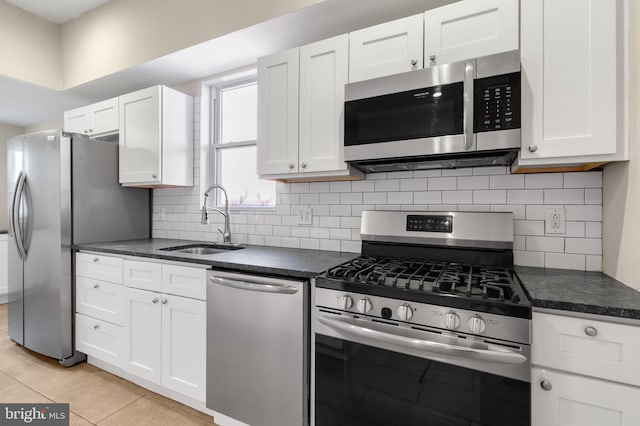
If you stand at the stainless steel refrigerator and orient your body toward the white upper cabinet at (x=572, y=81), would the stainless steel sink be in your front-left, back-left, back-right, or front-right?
front-left

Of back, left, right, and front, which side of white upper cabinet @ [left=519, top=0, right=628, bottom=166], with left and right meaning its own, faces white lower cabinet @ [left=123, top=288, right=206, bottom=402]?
right

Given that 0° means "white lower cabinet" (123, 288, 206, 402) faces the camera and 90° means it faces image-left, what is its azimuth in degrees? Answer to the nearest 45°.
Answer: approximately 45°

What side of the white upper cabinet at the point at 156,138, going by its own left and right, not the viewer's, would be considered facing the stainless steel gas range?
left

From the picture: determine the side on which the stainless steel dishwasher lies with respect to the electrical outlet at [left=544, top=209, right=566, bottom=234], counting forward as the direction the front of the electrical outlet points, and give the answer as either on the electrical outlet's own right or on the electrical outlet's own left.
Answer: on the electrical outlet's own right

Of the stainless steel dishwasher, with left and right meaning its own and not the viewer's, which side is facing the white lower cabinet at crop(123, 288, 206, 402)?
right

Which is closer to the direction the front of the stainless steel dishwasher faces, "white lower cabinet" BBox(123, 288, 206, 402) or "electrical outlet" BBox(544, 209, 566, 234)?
the white lower cabinet

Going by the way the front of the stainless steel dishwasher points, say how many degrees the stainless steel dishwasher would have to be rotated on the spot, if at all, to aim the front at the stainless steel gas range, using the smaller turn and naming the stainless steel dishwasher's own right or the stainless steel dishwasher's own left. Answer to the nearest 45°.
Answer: approximately 90° to the stainless steel dishwasher's own left

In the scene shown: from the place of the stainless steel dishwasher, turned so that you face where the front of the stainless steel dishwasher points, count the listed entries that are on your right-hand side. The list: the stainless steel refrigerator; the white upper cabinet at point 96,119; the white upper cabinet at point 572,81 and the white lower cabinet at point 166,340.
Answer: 3

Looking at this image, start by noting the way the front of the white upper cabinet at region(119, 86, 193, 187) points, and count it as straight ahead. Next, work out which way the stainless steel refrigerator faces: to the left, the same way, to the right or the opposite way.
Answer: the same way

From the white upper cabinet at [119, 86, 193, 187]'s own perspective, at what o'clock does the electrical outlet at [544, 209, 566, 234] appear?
The electrical outlet is roughly at 9 o'clock from the white upper cabinet.

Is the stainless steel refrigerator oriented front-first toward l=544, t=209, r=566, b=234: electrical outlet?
no

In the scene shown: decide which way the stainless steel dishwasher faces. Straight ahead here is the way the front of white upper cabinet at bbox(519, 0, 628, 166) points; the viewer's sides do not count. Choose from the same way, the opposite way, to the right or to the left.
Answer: the same way

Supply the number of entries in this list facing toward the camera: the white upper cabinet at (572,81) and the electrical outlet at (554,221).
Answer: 2

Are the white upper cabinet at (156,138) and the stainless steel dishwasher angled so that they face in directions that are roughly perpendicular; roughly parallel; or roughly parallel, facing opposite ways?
roughly parallel

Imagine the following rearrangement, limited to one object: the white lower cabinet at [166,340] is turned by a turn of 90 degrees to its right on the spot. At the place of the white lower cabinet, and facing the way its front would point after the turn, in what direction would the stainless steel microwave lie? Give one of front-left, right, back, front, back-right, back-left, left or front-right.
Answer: back

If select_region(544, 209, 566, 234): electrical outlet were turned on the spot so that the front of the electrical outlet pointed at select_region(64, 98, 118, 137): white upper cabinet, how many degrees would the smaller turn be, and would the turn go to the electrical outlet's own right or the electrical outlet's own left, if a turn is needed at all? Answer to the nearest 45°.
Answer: approximately 90° to the electrical outlet's own right

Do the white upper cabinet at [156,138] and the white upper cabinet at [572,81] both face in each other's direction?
no

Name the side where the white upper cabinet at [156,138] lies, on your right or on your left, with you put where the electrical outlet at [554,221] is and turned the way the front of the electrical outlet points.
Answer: on your right

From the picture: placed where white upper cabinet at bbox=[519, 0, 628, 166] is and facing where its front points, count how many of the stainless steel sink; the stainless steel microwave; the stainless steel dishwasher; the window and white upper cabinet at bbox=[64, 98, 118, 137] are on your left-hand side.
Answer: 0

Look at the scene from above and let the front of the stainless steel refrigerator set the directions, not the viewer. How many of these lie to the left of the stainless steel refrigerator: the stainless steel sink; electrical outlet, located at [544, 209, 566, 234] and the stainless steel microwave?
3

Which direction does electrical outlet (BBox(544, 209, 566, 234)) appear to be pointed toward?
toward the camera

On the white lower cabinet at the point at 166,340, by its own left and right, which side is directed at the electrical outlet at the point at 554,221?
left
